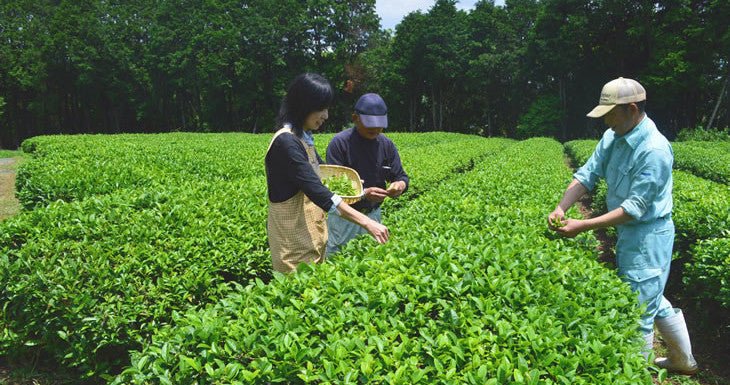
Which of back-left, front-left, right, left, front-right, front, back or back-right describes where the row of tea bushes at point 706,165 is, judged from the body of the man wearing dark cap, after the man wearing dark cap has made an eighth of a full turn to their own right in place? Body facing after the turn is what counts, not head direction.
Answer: back-left

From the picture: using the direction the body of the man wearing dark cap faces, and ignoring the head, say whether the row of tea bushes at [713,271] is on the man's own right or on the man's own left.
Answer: on the man's own left

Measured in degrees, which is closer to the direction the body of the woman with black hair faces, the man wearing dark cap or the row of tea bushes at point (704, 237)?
the row of tea bushes

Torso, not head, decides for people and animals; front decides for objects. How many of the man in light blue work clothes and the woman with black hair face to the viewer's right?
1

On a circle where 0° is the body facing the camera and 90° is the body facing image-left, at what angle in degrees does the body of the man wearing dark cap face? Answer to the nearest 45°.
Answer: approximately 315°

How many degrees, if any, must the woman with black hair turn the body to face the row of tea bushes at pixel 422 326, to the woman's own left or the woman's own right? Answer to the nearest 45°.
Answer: approximately 45° to the woman's own right

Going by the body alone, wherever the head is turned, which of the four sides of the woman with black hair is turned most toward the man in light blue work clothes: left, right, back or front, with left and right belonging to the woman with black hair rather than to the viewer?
front

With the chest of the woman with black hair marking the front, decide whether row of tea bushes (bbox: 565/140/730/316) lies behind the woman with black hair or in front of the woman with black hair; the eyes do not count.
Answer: in front

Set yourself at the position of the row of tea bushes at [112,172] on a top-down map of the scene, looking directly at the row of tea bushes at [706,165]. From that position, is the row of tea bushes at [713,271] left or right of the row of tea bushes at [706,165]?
right

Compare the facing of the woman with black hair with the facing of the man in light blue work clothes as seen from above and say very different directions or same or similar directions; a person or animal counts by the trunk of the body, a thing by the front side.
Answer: very different directions

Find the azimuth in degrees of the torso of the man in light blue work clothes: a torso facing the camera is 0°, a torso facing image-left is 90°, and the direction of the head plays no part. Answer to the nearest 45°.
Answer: approximately 45°

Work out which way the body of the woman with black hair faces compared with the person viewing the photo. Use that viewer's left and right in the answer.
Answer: facing to the right of the viewer
